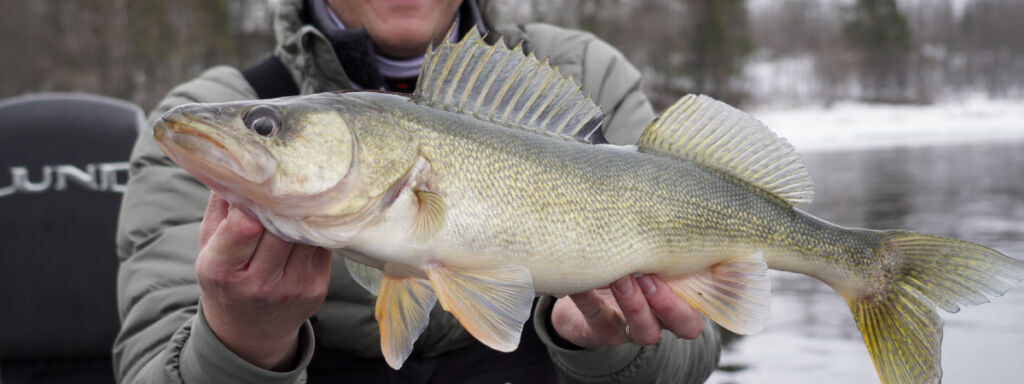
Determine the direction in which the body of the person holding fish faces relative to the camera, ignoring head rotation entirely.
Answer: toward the camera

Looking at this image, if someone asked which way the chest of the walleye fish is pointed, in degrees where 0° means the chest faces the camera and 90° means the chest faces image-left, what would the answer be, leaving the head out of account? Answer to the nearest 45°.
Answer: approximately 90°
